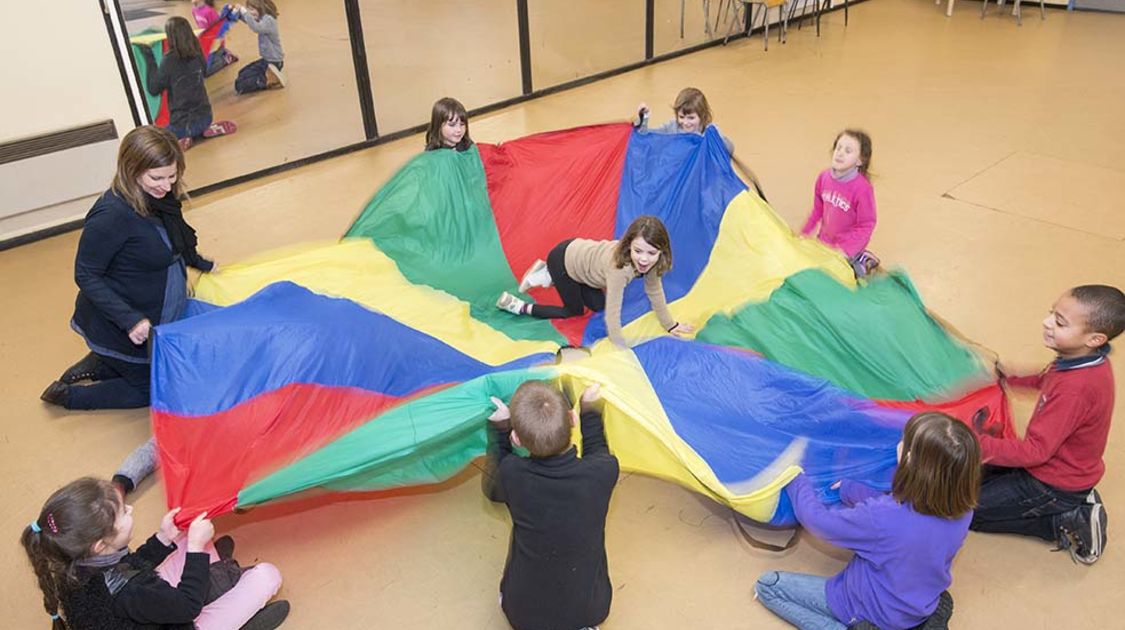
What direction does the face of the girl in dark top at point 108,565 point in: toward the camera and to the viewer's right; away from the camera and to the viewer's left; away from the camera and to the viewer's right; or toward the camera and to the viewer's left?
away from the camera and to the viewer's right

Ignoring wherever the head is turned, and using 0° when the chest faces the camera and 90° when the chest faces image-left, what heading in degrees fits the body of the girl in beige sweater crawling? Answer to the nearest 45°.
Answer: approximately 315°

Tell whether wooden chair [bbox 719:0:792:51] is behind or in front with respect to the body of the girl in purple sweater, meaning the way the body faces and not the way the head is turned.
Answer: in front

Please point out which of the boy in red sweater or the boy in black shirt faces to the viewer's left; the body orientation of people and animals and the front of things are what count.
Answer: the boy in red sweater

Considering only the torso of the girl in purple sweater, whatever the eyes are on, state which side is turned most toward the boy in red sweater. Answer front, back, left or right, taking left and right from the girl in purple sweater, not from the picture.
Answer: right

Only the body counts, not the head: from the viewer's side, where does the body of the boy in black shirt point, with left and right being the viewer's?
facing away from the viewer

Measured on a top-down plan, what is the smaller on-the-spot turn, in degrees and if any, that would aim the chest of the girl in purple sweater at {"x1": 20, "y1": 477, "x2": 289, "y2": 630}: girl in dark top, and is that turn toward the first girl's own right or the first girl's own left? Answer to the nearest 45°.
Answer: approximately 90° to the first girl's own left

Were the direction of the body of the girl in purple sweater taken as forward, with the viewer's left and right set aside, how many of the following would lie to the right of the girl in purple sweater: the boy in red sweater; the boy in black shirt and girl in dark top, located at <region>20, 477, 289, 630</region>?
1

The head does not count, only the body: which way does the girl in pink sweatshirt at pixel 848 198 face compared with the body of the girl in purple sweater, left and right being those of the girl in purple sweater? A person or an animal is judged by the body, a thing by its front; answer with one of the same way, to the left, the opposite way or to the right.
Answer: to the left

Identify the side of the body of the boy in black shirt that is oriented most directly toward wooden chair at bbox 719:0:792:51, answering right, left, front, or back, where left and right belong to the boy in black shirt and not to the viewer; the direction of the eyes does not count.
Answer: front

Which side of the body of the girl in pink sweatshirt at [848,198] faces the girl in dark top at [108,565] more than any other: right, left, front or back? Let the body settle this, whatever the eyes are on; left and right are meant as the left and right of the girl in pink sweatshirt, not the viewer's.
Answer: front

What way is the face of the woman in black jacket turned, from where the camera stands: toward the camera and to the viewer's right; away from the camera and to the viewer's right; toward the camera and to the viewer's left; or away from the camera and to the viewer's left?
toward the camera and to the viewer's right

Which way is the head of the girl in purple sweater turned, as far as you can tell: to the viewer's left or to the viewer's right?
to the viewer's left

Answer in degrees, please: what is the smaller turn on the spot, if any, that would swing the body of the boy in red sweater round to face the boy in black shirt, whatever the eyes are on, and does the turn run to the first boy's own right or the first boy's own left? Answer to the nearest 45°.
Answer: approximately 45° to the first boy's own left

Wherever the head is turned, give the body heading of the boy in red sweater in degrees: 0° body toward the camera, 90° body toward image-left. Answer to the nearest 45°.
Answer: approximately 90°

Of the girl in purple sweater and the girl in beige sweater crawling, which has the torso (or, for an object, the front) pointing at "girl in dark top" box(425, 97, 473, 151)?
the girl in purple sweater

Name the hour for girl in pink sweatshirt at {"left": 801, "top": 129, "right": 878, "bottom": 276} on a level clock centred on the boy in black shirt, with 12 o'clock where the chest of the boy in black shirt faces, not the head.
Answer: The girl in pink sweatshirt is roughly at 1 o'clock from the boy in black shirt.

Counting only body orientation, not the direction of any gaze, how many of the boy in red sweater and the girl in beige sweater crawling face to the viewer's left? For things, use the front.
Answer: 1

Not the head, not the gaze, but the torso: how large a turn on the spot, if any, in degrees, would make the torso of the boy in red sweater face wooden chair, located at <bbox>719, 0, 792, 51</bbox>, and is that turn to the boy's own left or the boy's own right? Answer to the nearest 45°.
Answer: approximately 45° to the boy's own right

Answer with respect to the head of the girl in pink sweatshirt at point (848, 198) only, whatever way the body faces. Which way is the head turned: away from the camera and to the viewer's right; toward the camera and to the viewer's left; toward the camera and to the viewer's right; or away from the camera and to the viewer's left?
toward the camera and to the viewer's left

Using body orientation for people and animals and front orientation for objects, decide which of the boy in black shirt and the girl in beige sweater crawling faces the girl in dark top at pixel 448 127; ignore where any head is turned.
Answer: the boy in black shirt
